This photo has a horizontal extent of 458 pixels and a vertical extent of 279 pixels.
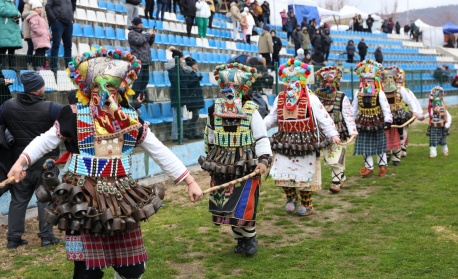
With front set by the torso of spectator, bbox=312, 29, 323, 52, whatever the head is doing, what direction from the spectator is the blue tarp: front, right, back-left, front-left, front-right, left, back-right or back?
back

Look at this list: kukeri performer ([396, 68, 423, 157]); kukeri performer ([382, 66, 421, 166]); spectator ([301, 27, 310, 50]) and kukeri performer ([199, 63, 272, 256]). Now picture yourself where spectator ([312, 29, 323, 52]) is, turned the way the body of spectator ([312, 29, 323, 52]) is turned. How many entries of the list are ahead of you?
3

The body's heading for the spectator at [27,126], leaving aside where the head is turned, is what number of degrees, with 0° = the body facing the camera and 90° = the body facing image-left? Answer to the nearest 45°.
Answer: approximately 225°

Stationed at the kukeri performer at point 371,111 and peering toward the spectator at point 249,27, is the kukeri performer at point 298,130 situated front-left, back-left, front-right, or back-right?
back-left

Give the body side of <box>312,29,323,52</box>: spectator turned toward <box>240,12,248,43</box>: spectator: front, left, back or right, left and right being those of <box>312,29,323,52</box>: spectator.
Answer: right

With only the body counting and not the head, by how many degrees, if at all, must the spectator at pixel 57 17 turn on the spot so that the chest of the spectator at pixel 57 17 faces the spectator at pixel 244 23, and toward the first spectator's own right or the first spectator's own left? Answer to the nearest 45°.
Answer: approximately 90° to the first spectator's own left

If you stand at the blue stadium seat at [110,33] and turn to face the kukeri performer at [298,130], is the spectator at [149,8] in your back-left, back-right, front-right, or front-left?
back-left
